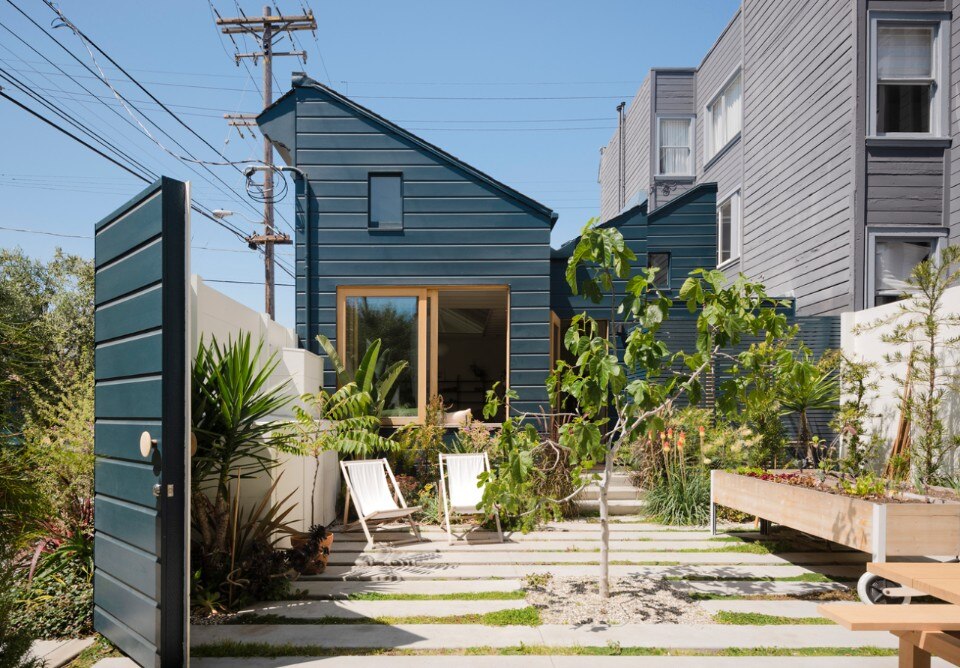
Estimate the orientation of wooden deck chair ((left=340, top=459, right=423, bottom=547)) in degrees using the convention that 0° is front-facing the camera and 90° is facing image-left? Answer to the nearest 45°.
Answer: approximately 315°

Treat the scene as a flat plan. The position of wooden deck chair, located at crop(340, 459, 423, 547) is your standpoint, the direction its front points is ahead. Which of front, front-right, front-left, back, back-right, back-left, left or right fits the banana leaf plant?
back-left

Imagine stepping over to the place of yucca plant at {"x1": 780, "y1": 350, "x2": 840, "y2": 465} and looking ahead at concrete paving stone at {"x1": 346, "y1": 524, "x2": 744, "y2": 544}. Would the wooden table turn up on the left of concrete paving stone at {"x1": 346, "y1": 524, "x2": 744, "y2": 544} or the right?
left

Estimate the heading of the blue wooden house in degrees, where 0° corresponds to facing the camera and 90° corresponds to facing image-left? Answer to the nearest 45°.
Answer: approximately 0°

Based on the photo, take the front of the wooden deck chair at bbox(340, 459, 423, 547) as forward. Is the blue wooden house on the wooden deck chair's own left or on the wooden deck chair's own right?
on the wooden deck chair's own left
